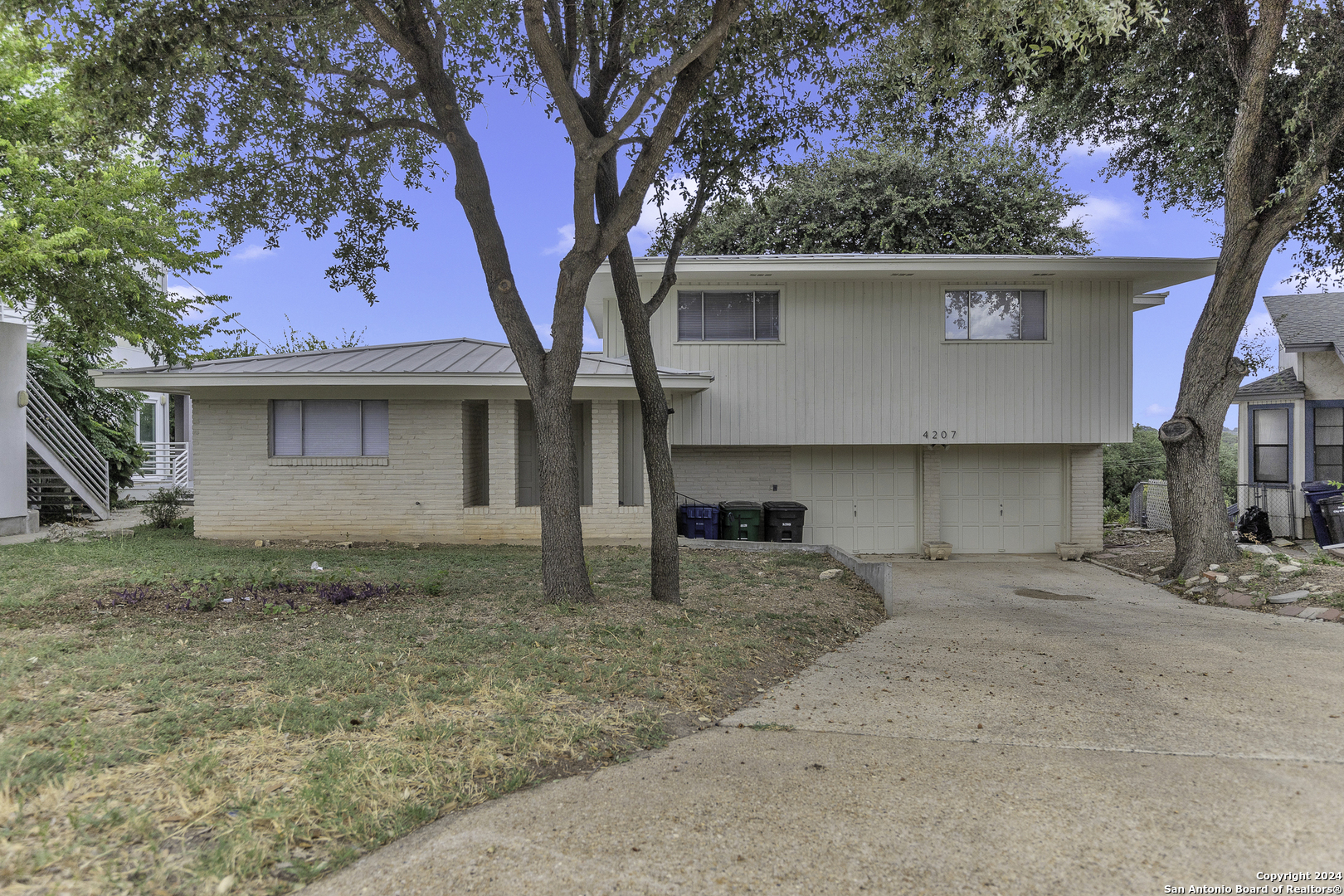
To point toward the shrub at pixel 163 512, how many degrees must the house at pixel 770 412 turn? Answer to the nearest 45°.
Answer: approximately 90° to its right

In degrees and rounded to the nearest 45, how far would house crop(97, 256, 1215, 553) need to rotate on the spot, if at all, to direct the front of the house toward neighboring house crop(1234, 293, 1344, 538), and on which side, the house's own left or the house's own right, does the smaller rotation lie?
approximately 90° to the house's own left

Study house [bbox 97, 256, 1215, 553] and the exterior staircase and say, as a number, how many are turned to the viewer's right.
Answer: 1

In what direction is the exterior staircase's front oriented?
to the viewer's right

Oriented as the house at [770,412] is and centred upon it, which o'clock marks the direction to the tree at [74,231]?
The tree is roughly at 3 o'clock from the house.

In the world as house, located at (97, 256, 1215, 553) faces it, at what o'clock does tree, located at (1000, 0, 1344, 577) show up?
The tree is roughly at 10 o'clock from the house.

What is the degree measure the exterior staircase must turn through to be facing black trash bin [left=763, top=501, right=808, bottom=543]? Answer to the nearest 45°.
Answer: approximately 45° to its right

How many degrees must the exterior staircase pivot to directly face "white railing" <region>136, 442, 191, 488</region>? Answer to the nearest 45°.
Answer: approximately 90° to its left

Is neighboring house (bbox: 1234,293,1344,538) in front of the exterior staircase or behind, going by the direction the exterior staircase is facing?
in front

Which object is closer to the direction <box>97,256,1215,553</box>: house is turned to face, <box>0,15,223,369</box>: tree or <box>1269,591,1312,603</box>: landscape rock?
the landscape rock

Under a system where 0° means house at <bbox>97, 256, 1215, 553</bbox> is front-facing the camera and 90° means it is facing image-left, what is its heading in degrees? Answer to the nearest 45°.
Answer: approximately 0°

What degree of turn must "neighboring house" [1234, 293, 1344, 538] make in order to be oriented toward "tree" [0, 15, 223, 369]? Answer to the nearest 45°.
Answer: approximately 45° to its right

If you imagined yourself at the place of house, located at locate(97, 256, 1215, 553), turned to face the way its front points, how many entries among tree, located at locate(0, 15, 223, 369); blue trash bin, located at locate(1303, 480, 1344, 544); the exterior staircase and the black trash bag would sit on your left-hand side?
2

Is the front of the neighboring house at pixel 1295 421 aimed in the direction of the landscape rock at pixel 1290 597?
yes
